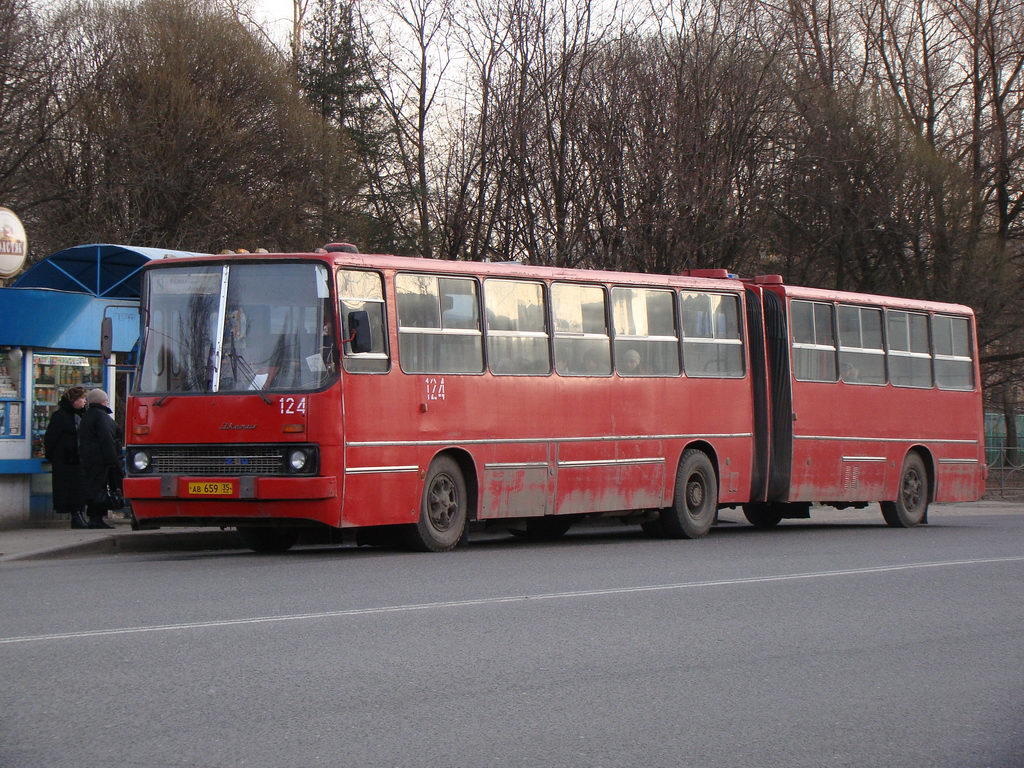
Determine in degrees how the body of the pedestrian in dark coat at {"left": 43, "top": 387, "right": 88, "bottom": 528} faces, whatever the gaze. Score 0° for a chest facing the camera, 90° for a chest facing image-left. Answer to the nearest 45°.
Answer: approximately 270°

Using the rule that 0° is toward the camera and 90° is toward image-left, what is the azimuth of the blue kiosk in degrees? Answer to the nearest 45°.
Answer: approximately 0°

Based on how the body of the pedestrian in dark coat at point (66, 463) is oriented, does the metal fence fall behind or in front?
in front

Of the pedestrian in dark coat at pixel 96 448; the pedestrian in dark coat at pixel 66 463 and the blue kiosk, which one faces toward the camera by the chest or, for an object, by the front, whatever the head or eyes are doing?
the blue kiosk
